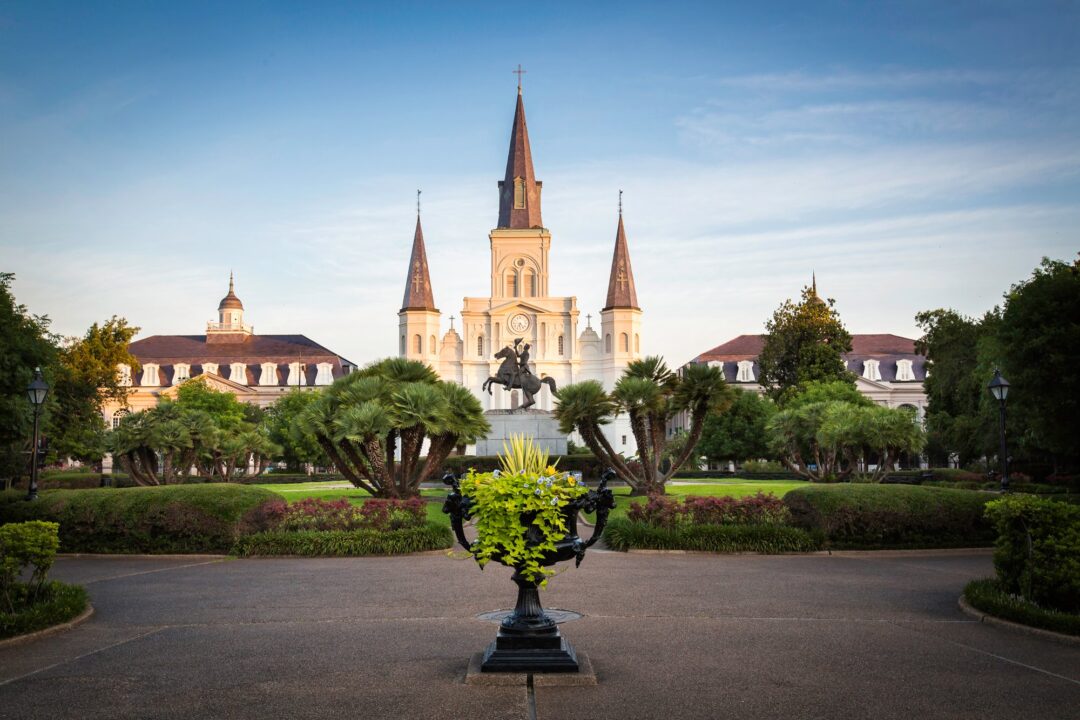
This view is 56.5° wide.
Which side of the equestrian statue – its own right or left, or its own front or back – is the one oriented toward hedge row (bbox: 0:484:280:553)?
left

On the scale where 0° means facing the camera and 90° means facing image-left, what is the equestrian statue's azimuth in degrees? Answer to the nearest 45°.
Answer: approximately 90°

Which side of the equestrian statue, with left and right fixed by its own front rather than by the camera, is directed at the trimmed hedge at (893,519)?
left

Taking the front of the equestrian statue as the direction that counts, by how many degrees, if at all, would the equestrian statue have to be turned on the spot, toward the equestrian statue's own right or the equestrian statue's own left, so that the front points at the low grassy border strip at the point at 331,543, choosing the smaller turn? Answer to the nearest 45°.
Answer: approximately 90° to the equestrian statue's own left

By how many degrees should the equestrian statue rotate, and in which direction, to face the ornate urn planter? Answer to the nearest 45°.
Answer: approximately 90° to its left

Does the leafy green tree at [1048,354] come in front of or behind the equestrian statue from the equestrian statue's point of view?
behind

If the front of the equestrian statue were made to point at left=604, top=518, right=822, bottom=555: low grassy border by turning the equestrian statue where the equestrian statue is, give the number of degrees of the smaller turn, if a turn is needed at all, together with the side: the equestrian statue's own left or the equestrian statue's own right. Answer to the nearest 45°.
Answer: approximately 90° to the equestrian statue's own left

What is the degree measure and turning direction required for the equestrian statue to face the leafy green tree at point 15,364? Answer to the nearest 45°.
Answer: approximately 45° to its left
